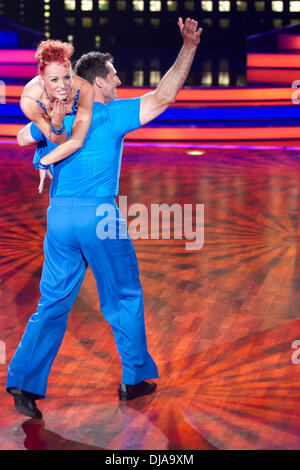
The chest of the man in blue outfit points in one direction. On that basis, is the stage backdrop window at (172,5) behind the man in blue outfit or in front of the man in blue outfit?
in front

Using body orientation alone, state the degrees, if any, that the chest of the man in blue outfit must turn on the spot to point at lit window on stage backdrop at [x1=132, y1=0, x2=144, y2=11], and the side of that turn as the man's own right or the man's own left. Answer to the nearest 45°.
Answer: approximately 45° to the man's own left

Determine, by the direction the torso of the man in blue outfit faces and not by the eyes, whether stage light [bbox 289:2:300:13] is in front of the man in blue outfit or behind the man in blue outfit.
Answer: in front
